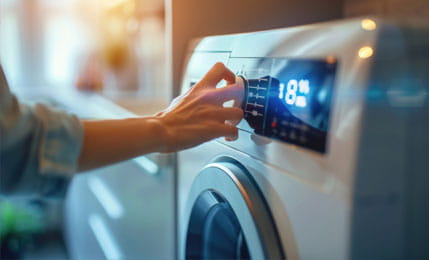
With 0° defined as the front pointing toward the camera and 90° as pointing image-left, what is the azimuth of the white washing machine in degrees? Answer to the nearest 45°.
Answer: approximately 45°
